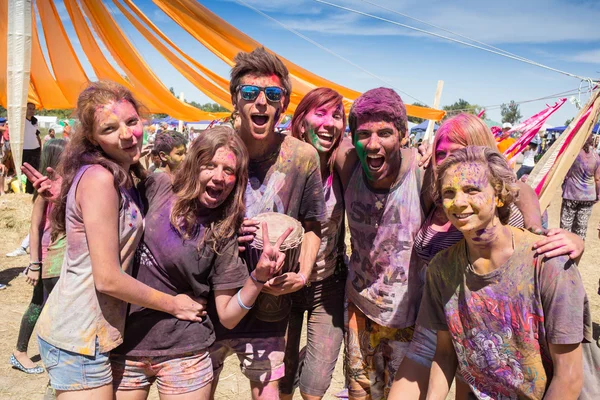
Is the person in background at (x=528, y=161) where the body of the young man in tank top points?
no

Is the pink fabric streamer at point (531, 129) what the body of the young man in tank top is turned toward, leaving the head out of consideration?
no

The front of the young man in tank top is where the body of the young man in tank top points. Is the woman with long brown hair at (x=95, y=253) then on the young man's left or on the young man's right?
on the young man's right

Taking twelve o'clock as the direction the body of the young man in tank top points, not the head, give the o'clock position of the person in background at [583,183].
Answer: The person in background is roughly at 7 o'clock from the young man in tank top.

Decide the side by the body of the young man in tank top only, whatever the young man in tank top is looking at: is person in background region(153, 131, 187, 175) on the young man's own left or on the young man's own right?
on the young man's own right

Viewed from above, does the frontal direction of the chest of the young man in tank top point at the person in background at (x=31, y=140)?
no

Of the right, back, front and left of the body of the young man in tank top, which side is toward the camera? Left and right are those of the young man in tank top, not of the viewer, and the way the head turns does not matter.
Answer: front

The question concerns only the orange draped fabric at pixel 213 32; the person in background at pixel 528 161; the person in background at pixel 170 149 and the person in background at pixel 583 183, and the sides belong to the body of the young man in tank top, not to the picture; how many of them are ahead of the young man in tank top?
0

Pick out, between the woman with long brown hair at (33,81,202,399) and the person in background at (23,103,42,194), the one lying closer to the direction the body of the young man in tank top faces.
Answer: the woman with long brown hair

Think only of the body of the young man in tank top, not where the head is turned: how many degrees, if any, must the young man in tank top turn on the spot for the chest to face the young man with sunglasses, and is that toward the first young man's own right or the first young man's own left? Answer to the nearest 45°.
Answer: approximately 90° to the first young man's own right

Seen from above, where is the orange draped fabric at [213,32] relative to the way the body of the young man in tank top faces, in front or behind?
behind

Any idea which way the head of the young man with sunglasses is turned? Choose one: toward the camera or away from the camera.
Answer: toward the camera

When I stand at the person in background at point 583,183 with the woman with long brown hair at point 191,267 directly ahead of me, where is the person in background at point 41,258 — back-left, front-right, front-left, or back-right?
front-right

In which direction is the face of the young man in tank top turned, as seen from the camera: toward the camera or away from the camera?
toward the camera

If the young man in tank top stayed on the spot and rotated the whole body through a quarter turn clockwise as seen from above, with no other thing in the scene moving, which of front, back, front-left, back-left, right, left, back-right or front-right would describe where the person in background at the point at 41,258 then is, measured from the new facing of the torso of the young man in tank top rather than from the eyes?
front
